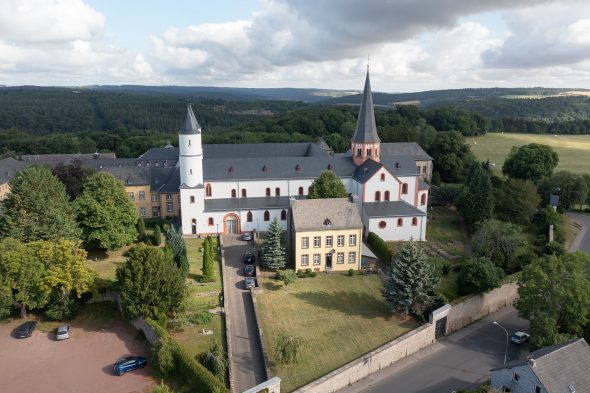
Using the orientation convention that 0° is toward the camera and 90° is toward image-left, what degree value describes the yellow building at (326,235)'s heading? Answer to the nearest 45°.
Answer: approximately 0°

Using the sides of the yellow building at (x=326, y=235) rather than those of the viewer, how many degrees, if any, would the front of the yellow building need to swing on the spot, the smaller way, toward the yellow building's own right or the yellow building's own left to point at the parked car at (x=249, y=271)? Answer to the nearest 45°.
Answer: approximately 90° to the yellow building's own right

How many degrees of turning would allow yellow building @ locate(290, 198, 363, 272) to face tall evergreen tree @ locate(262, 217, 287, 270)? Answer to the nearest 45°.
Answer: approximately 90° to its right

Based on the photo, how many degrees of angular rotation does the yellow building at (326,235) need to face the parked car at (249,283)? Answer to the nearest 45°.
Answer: approximately 45° to its right

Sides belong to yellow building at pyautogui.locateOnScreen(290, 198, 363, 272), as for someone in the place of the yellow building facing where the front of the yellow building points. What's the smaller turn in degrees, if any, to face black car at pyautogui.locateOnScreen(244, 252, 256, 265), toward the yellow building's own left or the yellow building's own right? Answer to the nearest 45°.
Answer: approximately 90° to the yellow building's own right

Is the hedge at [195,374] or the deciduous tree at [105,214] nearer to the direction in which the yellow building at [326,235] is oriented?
the hedge

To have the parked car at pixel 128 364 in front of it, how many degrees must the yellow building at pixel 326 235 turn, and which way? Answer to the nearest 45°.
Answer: approximately 45° to its right
